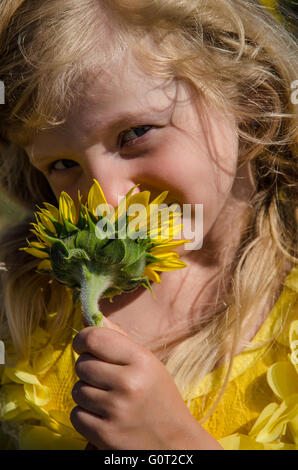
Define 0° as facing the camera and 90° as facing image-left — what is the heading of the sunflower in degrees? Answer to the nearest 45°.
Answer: approximately 180°
